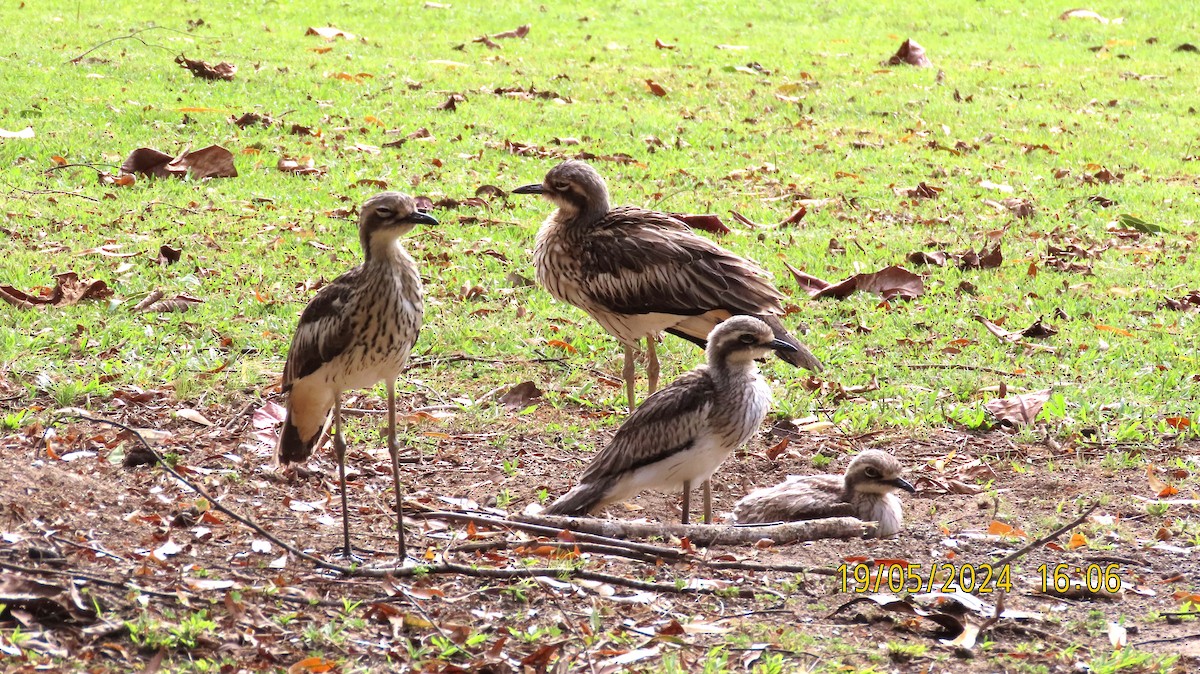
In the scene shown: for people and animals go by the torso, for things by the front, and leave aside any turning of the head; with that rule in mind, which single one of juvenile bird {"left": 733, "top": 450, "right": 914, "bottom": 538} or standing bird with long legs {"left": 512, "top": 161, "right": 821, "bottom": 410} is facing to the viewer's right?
the juvenile bird

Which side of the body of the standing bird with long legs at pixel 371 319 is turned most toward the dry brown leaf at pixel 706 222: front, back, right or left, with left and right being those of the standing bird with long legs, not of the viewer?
left

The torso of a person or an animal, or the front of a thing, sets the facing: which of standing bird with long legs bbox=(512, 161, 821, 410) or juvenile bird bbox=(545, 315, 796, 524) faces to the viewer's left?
the standing bird with long legs

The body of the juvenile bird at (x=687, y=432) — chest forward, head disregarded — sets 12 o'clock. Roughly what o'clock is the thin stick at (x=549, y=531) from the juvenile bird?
The thin stick is roughly at 4 o'clock from the juvenile bird.

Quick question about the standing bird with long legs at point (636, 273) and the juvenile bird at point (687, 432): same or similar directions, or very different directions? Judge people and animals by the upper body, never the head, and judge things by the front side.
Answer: very different directions

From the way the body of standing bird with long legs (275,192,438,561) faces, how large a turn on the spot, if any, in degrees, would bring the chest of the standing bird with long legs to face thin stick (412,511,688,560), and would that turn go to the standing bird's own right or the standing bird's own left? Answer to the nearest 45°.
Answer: approximately 45° to the standing bird's own left

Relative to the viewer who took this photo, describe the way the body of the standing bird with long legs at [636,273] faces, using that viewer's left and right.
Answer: facing to the left of the viewer

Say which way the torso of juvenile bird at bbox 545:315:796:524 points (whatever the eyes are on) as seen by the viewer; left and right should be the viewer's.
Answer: facing to the right of the viewer

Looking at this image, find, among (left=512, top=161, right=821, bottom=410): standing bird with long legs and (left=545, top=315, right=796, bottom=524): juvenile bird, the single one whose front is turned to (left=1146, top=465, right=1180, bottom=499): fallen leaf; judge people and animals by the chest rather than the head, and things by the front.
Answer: the juvenile bird

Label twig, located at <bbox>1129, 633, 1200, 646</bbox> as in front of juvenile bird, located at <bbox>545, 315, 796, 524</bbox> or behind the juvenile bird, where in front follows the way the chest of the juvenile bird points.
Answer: in front

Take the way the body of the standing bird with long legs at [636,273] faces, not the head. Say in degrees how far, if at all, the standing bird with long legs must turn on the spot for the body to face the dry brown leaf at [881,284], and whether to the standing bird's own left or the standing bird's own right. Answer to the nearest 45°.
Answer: approximately 135° to the standing bird's own right

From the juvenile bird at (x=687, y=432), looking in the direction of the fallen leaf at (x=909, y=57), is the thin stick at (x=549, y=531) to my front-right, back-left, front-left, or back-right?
back-left

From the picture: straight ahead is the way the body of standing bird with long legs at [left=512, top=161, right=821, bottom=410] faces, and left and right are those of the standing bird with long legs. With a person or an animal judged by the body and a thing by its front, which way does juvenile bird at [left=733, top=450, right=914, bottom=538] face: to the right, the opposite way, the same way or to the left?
the opposite way

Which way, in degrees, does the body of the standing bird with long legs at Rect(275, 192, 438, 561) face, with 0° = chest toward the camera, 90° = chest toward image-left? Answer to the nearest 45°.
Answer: approximately 315°

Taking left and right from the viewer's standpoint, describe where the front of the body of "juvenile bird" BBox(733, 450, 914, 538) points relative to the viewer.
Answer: facing to the right of the viewer

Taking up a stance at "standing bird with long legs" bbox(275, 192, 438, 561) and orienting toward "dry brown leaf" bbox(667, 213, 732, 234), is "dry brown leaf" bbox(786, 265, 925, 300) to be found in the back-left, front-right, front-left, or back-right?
front-right
